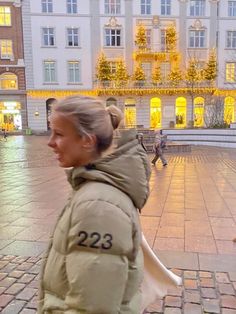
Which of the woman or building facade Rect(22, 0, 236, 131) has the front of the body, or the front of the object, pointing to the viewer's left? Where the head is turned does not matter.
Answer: the woman

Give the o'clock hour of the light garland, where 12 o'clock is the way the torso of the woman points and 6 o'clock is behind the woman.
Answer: The light garland is roughly at 3 o'clock from the woman.

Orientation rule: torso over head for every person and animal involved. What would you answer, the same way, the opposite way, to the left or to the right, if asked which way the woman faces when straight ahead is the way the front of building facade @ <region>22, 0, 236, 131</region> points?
to the right

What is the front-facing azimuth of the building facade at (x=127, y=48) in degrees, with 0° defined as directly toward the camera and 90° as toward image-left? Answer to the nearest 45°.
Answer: approximately 0°

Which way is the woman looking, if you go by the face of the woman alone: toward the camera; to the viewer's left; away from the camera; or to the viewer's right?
to the viewer's left

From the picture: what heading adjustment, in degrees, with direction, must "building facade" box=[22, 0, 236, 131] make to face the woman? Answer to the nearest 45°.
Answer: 0° — it already faces them

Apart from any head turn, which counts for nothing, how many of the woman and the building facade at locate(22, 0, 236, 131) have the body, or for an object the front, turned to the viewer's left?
1

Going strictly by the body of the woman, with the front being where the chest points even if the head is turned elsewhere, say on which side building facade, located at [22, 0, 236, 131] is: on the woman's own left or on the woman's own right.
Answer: on the woman's own right

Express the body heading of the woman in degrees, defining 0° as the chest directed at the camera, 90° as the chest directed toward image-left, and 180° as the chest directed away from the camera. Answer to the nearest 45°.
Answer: approximately 90°
